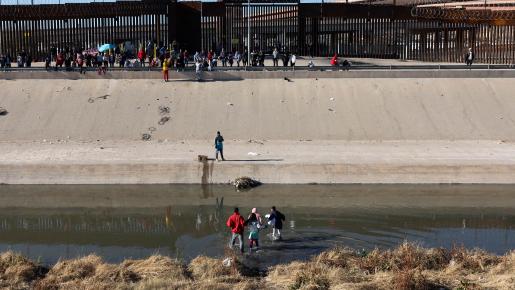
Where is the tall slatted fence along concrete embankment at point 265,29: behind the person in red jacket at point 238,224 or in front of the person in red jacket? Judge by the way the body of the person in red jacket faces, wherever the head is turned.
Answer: in front

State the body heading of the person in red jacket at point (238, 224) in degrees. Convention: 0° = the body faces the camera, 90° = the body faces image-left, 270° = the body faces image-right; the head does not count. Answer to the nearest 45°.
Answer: approximately 180°

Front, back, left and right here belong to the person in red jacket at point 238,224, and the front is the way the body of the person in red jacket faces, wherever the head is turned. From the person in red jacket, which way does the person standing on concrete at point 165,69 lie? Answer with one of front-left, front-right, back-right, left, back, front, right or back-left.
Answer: front

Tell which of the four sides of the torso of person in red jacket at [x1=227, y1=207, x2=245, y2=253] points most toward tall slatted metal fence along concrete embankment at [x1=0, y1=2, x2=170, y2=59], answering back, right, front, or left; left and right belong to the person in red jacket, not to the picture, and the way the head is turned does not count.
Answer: front

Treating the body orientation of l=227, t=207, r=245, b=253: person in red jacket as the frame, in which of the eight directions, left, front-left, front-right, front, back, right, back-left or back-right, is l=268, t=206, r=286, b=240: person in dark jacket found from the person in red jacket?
front-right

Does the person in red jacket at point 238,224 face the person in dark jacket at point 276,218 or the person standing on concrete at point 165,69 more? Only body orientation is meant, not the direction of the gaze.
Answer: the person standing on concrete
